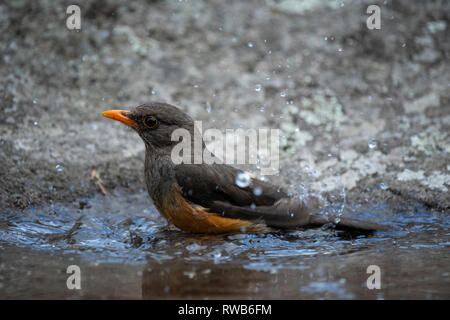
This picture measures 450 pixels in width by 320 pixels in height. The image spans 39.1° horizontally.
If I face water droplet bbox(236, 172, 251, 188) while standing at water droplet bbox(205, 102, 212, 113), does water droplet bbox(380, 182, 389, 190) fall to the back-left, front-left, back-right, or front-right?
front-left

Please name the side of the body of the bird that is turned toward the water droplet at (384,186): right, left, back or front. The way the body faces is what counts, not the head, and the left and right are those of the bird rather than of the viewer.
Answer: back

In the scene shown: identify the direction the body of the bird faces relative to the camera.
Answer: to the viewer's left

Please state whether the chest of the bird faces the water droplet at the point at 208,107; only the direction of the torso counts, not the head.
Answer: no
